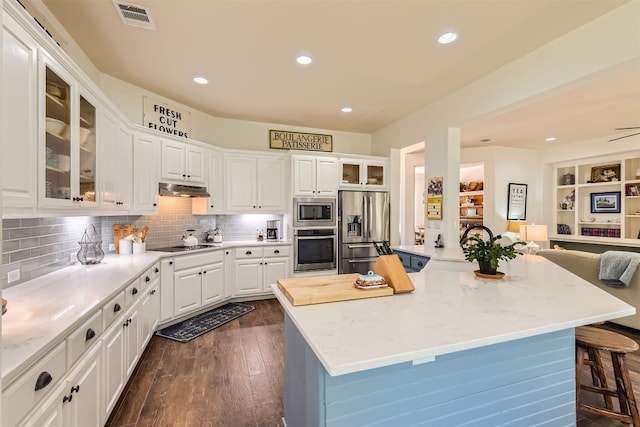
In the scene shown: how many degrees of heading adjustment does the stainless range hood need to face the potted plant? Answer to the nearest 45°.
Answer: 0° — it already faces it

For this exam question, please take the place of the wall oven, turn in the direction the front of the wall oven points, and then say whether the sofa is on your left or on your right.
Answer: on your left

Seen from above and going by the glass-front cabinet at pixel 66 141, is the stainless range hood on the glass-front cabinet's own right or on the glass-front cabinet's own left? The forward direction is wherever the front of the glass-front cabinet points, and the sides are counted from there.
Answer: on the glass-front cabinet's own left

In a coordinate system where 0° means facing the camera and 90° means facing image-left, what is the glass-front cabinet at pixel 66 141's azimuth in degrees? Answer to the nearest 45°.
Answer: approximately 315°

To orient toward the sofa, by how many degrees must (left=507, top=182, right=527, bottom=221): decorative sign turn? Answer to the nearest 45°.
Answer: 0° — it already faces it

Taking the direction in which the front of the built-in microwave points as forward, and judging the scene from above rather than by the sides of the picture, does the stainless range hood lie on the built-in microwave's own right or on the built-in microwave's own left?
on the built-in microwave's own right

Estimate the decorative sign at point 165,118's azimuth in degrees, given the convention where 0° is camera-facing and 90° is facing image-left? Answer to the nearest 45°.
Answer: approximately 315°

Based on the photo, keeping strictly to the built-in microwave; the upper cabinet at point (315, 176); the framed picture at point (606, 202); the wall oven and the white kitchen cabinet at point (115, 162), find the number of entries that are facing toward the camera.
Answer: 4

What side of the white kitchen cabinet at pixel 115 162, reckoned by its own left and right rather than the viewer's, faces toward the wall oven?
front
